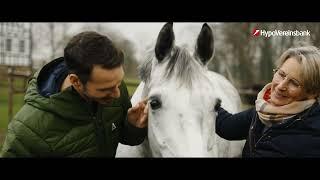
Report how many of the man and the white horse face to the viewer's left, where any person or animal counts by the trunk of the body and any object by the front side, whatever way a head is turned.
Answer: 0

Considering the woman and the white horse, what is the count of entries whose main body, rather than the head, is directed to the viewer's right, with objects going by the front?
0

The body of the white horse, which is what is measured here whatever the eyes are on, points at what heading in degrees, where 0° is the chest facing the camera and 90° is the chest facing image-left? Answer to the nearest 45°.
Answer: approximately 0°

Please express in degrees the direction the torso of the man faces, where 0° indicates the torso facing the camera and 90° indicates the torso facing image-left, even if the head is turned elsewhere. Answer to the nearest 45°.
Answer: approximately 315°
